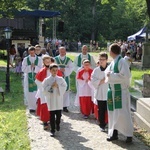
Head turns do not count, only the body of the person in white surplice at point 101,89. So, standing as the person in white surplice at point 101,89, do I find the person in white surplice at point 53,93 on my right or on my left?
on my right

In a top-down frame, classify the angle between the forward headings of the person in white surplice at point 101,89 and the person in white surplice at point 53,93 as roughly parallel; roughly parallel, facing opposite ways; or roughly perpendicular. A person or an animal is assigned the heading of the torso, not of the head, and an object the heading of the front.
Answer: roughly parallel

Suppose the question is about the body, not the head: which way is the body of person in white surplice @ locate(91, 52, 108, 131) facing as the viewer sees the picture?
toward the camera

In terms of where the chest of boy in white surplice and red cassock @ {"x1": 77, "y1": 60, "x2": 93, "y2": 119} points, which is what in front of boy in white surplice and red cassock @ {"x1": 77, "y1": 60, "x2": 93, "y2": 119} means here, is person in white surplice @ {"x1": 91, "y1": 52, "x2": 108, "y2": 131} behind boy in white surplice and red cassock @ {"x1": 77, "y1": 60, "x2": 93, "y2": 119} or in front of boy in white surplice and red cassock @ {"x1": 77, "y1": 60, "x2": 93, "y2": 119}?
in front

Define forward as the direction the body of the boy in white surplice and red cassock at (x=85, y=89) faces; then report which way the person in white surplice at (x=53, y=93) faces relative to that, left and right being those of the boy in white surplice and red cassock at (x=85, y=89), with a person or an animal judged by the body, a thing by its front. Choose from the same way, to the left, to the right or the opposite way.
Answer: the same way

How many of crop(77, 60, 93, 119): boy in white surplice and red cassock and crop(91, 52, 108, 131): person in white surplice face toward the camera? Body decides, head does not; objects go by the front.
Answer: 2

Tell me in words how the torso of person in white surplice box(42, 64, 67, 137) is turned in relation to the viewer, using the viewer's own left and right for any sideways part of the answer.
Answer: facing the viewer

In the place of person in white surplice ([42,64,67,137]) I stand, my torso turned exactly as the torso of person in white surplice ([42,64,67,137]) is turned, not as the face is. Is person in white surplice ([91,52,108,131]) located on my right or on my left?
on my left

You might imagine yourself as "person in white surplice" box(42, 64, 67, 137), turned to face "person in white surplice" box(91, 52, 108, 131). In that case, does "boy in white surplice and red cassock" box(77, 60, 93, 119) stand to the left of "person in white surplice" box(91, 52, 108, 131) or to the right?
left

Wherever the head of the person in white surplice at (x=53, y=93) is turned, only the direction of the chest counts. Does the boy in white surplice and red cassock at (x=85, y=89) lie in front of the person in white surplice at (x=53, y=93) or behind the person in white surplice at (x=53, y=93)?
behind

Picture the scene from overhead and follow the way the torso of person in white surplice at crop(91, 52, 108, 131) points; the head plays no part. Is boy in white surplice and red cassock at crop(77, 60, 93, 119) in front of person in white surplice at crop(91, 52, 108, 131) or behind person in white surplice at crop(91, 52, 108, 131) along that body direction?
behind

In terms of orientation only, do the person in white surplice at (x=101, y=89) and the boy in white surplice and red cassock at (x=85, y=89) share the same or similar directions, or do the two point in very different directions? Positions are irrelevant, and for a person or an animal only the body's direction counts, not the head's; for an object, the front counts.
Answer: same or similar directions
